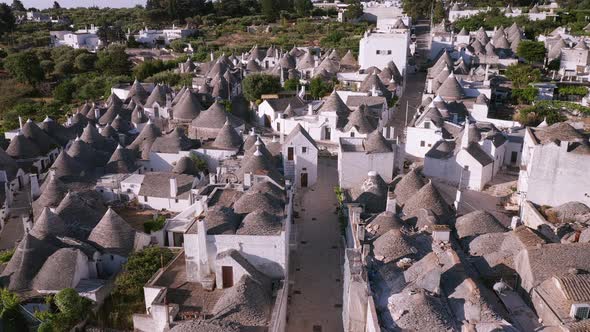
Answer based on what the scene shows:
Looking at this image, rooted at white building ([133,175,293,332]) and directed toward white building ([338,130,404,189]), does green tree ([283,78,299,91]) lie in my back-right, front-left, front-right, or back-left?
front-left

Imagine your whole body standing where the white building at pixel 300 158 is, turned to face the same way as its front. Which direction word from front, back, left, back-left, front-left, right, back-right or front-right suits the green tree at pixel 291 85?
back

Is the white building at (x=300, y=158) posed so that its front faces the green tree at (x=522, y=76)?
no

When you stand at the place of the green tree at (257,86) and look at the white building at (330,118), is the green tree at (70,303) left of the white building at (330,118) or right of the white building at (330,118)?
right

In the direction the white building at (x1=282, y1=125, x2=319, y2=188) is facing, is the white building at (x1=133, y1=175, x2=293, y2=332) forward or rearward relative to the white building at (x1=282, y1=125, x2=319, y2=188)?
forward

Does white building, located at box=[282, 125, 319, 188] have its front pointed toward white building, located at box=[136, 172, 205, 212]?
no

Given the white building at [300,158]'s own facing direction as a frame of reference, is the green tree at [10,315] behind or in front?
in front

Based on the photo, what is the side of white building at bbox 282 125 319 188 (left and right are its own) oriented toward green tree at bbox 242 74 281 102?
back

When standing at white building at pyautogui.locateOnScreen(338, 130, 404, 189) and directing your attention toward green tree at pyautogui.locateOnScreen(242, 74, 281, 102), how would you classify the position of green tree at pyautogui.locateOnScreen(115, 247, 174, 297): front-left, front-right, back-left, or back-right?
back-left

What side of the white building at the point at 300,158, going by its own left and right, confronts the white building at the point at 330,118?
back

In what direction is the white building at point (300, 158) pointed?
toward the camera

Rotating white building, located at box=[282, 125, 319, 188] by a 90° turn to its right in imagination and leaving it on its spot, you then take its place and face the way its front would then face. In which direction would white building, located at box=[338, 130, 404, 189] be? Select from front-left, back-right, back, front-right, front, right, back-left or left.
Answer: back-left

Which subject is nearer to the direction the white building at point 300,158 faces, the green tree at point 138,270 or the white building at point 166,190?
the green tree

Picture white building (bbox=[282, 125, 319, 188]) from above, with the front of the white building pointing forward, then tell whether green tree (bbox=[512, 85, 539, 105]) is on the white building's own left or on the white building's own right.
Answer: on the white building's own left

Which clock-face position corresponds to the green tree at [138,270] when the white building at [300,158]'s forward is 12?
The green tree is roughly at 1 o'clock from the white building.

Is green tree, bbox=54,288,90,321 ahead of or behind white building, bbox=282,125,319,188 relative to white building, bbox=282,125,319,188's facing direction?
ahead
